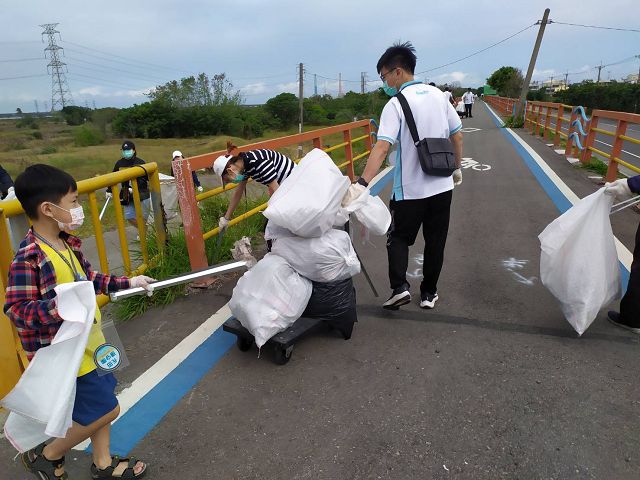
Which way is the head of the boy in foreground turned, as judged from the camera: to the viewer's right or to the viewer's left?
to the viewer's right

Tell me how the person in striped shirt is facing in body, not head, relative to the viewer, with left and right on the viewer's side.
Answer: facing to the left of the viewer

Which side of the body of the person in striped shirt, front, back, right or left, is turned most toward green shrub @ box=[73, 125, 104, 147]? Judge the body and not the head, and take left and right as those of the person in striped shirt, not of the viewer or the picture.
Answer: right

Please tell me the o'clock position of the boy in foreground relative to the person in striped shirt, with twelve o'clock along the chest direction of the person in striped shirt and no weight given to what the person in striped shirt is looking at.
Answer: The boy in foreground is roughly at 10 o'clock from the person in striped shirt.

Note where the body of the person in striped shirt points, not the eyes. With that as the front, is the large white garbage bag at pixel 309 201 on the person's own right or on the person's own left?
on the person's own left

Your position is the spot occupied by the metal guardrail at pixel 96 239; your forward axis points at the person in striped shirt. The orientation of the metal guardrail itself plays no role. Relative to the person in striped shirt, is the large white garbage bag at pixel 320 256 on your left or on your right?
right

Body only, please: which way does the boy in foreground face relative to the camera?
to the viewer's right
